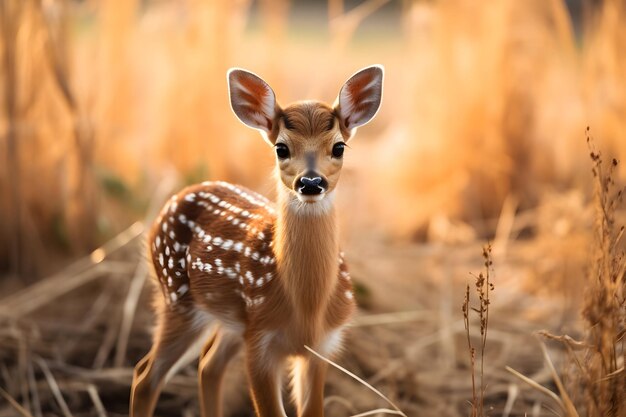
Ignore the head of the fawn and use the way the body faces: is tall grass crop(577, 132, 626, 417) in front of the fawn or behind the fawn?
in front

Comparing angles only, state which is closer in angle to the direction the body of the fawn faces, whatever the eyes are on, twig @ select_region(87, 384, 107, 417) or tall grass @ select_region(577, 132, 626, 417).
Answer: the tall grass

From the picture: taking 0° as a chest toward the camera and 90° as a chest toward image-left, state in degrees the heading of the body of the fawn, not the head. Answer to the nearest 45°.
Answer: approximately 315°

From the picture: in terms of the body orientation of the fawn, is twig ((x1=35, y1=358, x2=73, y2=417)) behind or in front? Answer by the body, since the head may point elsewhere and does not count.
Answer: behind

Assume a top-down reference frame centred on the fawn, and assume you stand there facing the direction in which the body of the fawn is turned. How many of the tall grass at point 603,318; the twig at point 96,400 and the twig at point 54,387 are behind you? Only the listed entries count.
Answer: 2

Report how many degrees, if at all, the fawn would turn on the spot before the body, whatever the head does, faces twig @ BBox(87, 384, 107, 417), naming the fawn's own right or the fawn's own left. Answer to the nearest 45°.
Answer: approximately 180°
